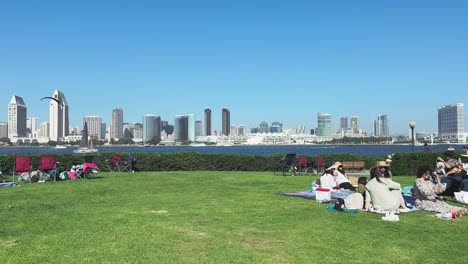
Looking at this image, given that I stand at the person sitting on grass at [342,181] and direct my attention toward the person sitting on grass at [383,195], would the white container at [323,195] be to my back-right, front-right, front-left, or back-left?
front-right

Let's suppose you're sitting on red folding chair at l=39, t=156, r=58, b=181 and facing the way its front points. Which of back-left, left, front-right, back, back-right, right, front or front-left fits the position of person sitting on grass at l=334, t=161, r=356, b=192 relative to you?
back-right

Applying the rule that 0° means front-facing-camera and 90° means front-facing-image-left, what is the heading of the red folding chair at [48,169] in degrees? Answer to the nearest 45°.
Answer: approximately 180°

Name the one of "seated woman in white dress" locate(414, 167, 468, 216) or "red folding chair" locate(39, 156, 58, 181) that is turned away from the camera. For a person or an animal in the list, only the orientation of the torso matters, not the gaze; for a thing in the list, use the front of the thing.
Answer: the red folding chair

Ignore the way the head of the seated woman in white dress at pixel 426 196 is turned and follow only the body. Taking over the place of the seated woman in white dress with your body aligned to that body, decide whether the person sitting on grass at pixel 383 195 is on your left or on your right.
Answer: on your right

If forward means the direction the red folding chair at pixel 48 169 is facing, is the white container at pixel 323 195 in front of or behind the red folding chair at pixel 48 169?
behind

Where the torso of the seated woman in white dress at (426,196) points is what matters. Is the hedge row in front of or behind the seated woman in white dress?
behind

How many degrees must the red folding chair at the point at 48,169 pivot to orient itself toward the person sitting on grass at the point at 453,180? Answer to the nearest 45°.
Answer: approximately 135° to its right

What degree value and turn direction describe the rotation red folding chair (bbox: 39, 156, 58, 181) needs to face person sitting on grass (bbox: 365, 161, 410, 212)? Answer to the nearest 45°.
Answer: approximately 135° to its right
